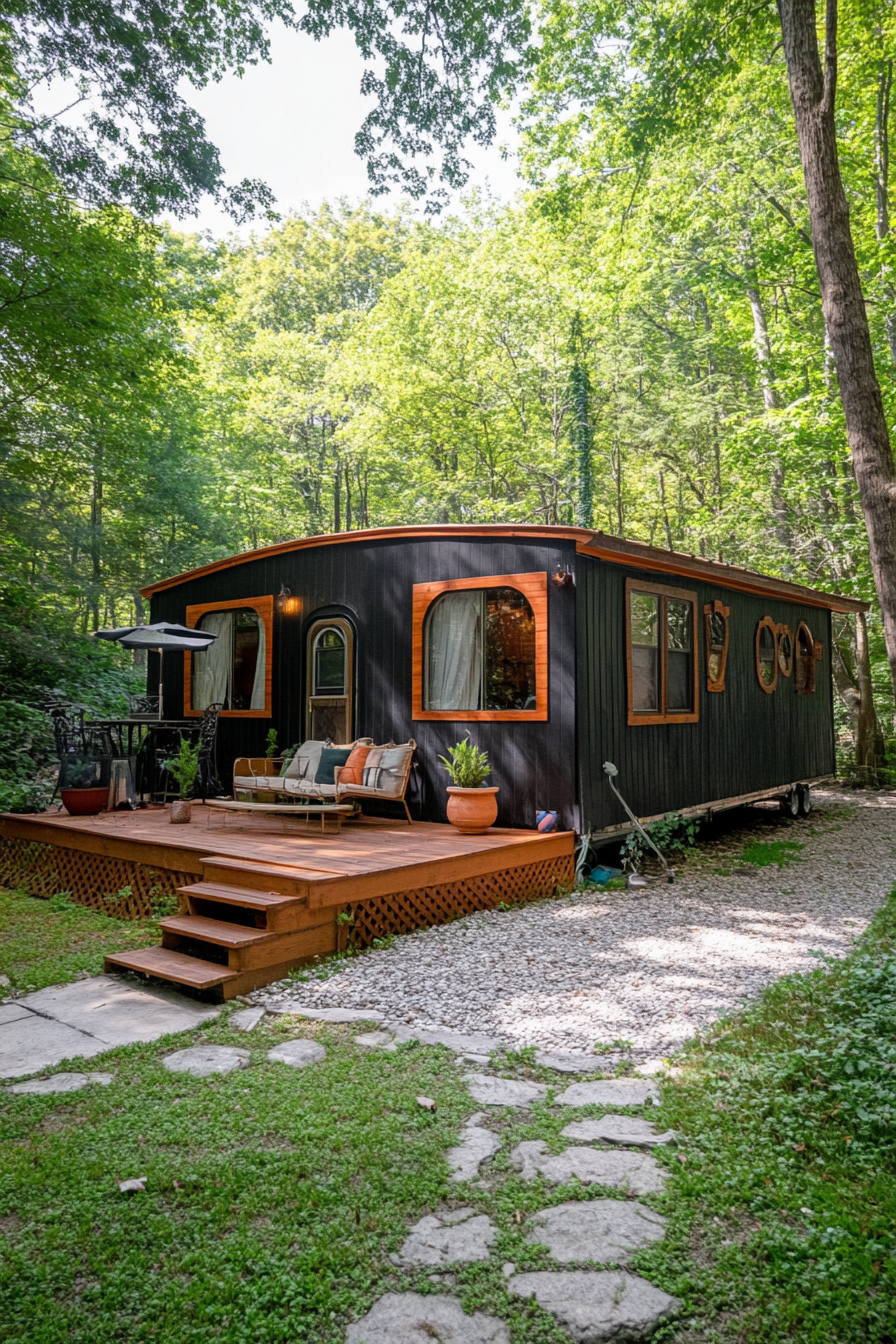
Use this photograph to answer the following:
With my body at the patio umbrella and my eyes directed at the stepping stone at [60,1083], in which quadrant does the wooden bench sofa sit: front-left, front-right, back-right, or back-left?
front-left

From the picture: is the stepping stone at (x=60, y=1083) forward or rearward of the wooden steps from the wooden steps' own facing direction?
forward

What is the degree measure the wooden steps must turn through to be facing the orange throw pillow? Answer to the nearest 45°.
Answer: approximately 135° to its right

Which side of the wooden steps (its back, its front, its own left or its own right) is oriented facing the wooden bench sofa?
back

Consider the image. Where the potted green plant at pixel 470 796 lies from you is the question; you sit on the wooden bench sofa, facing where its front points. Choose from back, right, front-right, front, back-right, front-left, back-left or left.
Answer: left

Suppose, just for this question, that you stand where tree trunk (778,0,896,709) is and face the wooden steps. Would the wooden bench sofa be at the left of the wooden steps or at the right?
right

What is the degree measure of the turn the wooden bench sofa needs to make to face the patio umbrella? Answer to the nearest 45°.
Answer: approximately 90° to its right

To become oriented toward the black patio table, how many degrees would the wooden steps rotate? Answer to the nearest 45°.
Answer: approximately 135° to its right

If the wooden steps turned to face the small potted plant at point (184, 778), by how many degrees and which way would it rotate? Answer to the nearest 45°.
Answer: approximately 135° to its right

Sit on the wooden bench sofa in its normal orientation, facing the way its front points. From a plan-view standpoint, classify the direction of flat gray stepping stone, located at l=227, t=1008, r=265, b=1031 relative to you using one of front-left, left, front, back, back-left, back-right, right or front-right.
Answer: front-left

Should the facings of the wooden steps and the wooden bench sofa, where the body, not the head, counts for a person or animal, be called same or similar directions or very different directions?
same or similar directions

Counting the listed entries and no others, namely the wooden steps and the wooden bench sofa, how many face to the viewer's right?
0

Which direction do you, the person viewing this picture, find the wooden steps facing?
facing the viewer and to the left of the viewer

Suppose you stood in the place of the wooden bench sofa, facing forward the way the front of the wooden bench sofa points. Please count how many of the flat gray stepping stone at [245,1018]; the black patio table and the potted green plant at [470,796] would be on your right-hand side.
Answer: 1

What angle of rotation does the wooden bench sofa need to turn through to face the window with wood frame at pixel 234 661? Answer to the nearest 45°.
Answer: approximately 90° to its right

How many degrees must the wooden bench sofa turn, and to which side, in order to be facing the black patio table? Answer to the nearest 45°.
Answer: approximately 90° to its right
